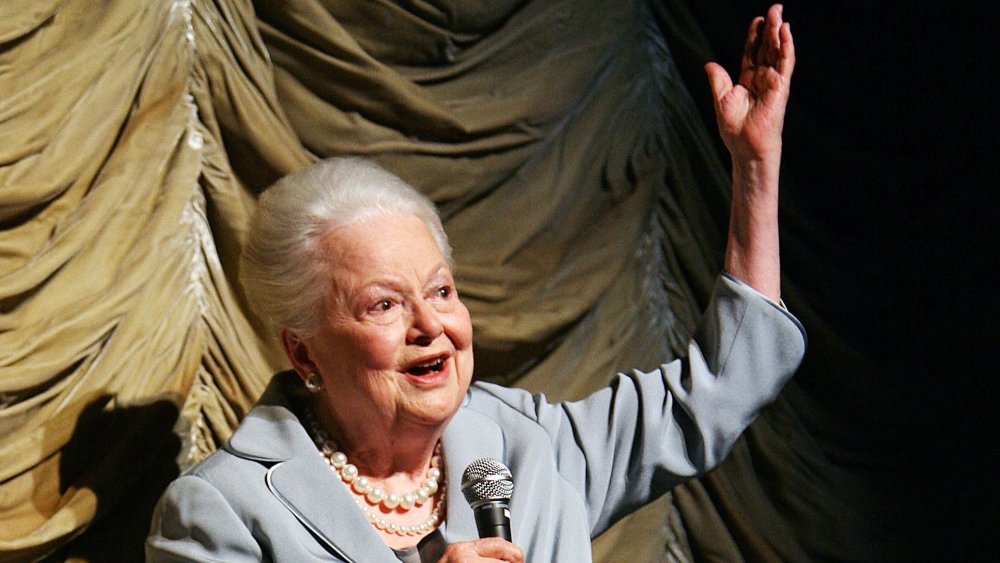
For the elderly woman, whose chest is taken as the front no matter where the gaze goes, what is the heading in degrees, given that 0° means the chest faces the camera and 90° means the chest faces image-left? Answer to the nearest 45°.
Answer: approximately 315°
